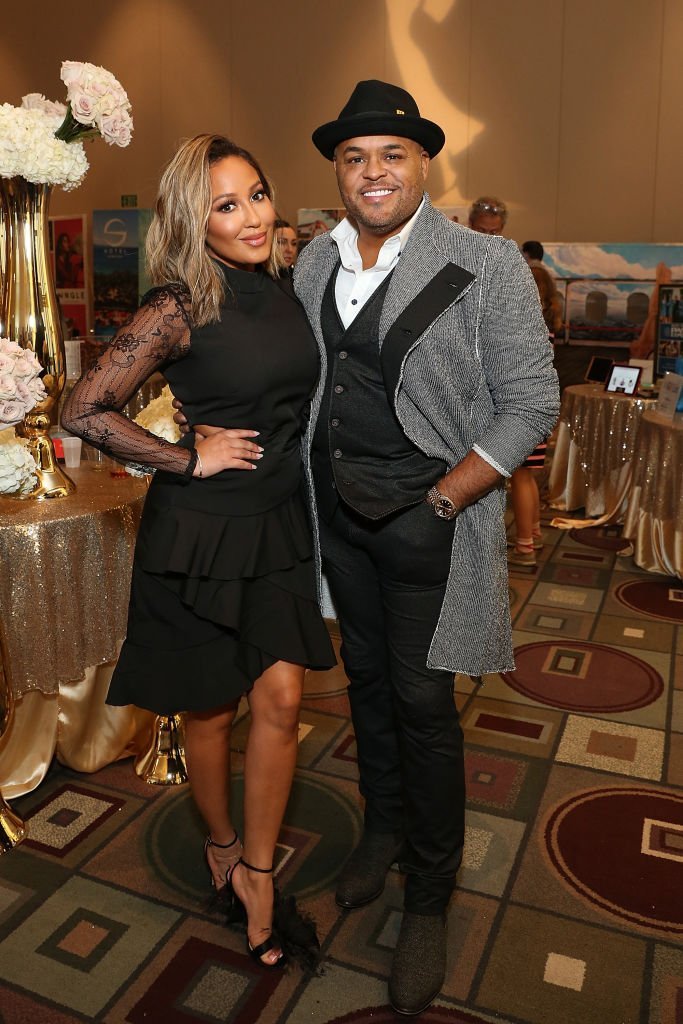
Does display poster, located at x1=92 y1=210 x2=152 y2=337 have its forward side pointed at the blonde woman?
yes

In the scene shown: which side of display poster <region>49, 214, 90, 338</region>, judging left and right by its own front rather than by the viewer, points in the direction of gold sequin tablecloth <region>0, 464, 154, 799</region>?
front

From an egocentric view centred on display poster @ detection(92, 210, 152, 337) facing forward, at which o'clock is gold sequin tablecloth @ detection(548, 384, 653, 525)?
The gold sequin tablecloth is roughly at 11 o'clock from the display poster.

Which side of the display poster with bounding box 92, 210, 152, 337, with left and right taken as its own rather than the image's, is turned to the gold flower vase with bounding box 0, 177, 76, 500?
front

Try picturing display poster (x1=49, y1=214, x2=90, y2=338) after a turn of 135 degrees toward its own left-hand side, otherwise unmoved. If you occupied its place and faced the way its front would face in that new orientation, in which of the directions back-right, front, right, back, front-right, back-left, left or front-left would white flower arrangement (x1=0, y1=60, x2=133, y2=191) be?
back-right

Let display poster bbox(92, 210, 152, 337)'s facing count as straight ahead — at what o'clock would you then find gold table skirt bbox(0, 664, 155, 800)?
The gold table skirt is roughly at 12 o'clock from the display poster.

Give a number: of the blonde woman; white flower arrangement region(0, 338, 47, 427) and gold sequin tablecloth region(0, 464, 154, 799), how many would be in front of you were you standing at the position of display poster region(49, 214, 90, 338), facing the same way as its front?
3

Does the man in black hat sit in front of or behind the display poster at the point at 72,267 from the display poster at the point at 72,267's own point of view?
in front

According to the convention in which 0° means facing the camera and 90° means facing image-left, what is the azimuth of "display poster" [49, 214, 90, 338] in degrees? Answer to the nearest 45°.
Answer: approximately 0°

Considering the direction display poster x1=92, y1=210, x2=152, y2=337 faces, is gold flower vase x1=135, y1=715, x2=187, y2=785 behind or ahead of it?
ahead

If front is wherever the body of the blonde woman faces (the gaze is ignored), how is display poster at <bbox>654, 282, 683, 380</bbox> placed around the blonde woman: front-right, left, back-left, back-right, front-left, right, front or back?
left

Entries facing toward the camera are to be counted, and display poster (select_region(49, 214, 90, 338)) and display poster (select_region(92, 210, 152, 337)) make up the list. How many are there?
2
